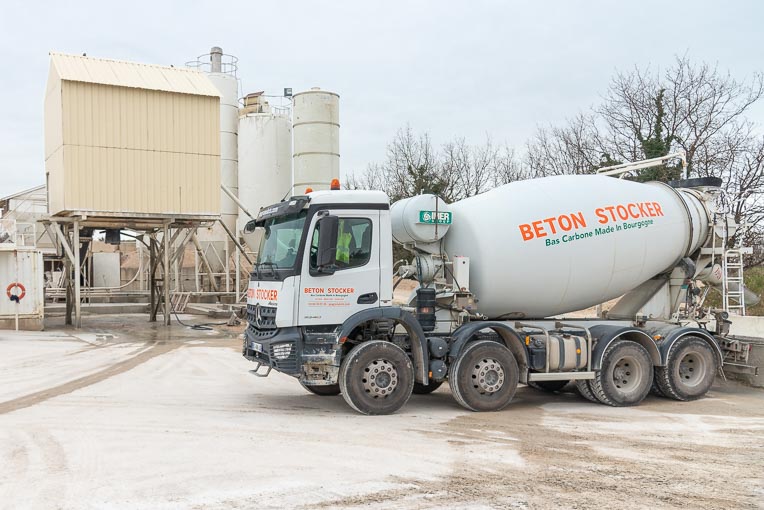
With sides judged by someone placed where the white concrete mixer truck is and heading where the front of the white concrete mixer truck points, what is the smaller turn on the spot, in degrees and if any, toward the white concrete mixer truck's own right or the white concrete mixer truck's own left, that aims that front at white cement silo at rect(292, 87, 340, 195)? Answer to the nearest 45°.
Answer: approximately 135° to the white concrete mixer truck's own right

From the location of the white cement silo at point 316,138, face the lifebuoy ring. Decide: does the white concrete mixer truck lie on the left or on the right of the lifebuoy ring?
left

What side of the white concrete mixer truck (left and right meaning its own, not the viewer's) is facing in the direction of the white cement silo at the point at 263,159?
right

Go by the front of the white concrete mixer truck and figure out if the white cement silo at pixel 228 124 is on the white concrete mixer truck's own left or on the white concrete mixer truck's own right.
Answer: on the white concrete mixer truck's own right

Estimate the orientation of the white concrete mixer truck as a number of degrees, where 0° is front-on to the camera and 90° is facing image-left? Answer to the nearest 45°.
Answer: approximately 45°

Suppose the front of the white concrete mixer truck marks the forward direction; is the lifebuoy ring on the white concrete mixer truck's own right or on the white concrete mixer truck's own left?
on the white concrete mixer truck's own right
